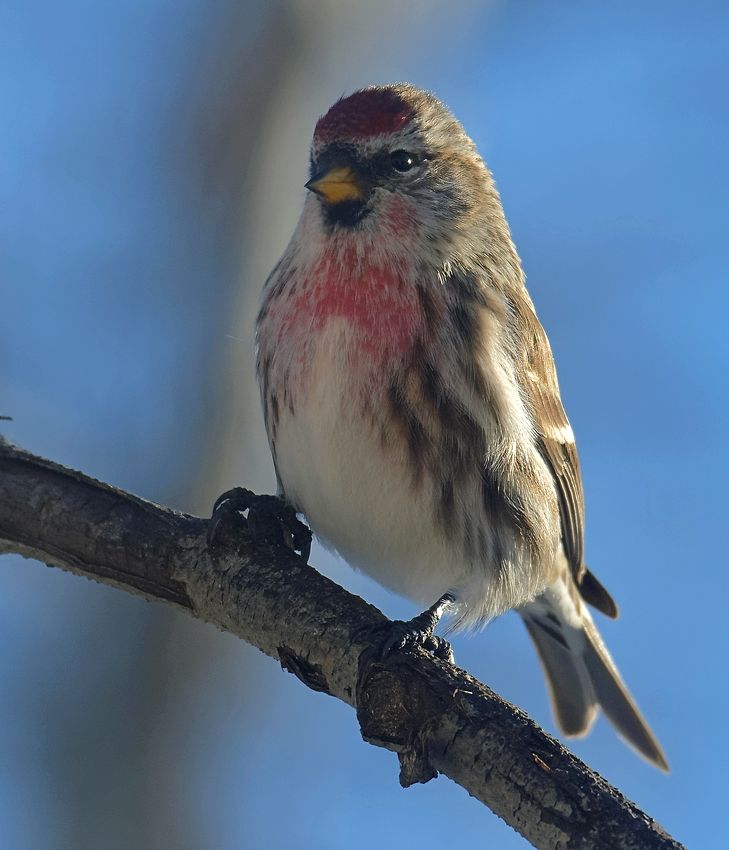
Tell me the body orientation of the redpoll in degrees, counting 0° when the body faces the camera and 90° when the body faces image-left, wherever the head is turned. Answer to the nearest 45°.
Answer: approximately 45°
